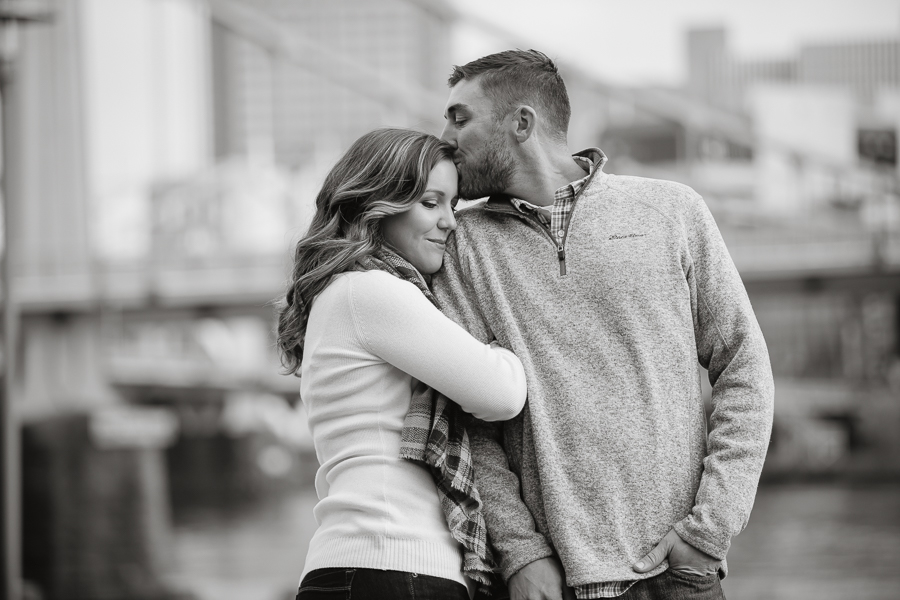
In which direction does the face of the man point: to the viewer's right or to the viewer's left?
to the viewer's left

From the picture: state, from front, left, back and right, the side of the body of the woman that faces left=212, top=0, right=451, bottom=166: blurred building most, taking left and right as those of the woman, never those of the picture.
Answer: left

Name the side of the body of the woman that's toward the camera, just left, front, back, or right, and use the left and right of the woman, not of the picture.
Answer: right

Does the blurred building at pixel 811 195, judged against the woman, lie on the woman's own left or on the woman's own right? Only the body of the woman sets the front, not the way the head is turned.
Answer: on the woman's own left

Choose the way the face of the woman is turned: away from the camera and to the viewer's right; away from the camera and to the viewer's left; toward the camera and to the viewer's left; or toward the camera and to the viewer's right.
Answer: toward the camera and to the viewer's right
